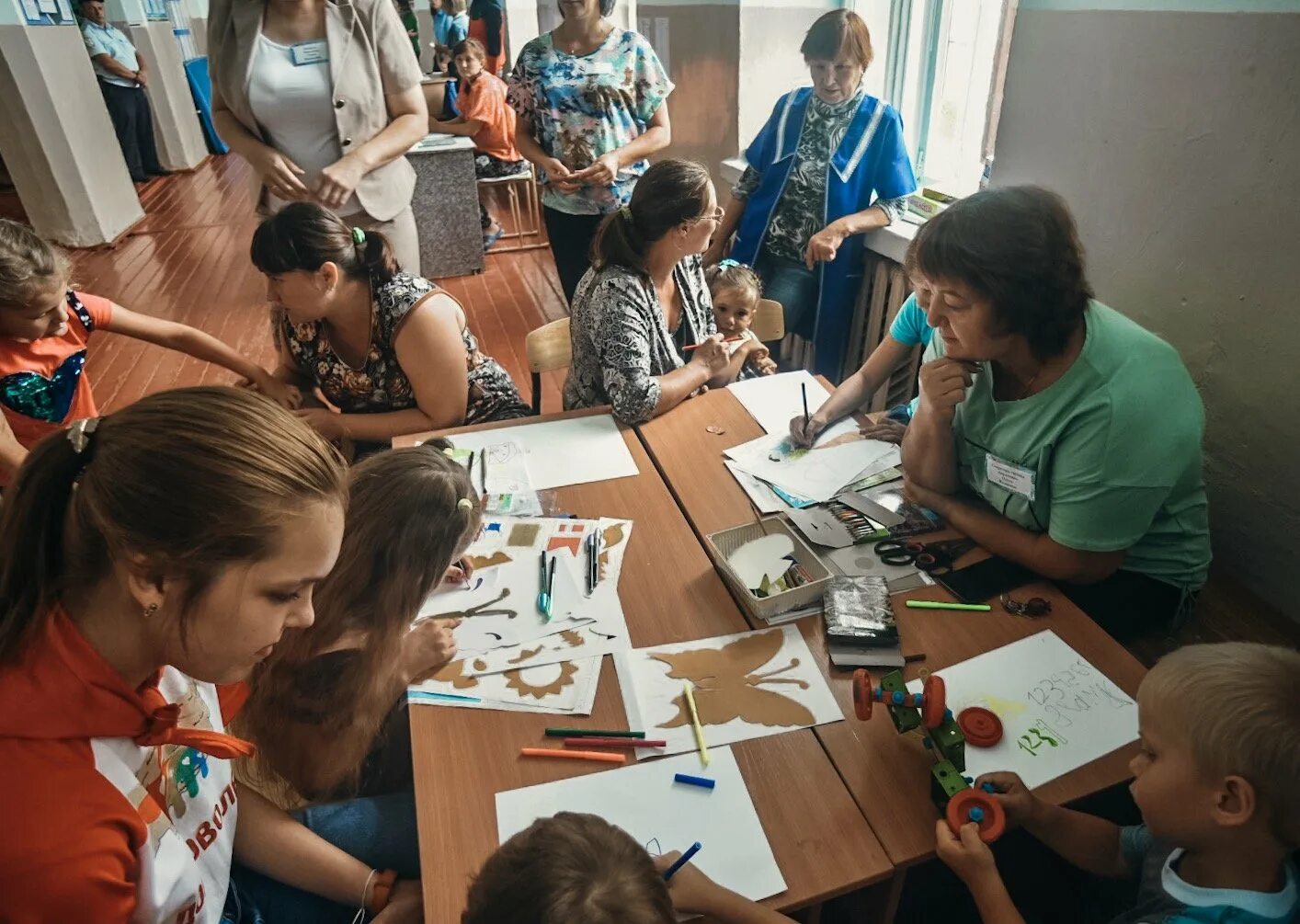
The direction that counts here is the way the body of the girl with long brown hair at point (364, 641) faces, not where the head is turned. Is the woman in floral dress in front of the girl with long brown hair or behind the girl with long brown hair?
in front

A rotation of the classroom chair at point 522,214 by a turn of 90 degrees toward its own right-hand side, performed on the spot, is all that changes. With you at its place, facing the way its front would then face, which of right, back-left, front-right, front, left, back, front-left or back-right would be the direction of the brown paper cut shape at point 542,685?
back

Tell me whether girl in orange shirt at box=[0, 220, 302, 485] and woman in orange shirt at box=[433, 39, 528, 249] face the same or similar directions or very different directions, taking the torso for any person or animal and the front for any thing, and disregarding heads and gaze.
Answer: very different directions

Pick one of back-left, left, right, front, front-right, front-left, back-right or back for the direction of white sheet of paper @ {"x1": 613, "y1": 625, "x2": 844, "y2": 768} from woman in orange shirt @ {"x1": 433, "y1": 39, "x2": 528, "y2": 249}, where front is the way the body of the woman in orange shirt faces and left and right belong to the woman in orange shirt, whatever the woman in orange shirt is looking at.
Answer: left

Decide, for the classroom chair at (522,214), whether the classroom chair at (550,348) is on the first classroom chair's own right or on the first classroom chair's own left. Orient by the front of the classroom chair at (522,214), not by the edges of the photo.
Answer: on the first classroom chair's own left

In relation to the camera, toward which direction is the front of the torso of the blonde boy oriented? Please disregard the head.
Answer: to the viewer's left

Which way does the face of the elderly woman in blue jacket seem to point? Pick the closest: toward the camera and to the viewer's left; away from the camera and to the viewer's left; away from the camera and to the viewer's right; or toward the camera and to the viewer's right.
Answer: toward the camera and to the viewer's left

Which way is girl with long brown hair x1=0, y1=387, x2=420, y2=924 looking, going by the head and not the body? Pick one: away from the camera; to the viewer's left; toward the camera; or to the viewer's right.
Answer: to the viewer's right

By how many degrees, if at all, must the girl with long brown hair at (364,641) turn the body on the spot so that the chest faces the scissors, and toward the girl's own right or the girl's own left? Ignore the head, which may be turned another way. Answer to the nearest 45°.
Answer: approximately 45° to the girl's own right

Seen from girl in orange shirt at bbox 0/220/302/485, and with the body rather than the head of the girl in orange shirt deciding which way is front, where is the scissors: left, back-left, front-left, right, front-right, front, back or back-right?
front

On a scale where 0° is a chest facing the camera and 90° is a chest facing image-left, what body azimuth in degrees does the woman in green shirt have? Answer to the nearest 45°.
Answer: approximately 45°

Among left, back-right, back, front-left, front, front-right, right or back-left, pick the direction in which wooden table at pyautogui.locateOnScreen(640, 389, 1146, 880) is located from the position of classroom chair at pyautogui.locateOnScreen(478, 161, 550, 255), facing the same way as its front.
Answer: left
